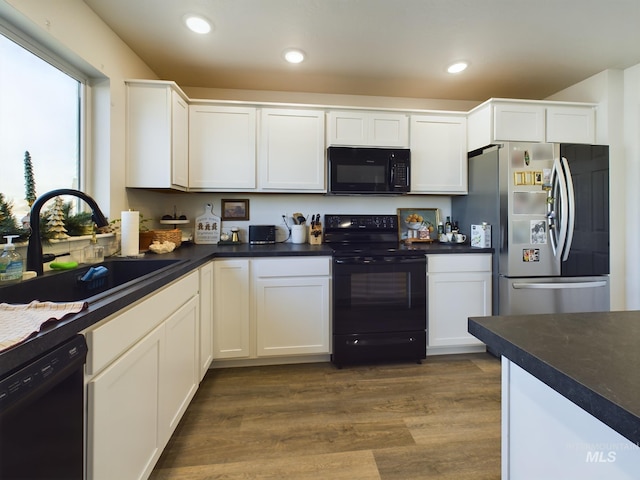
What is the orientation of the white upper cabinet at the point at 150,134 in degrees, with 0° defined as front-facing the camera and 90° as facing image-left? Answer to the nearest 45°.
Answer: approximately 315°

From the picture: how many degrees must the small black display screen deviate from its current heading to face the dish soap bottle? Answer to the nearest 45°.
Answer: approximately 45° to its right

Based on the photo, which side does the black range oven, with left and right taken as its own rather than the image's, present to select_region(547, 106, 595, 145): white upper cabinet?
left

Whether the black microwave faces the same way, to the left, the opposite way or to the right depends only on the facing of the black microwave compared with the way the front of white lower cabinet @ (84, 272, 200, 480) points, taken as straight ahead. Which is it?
to the right

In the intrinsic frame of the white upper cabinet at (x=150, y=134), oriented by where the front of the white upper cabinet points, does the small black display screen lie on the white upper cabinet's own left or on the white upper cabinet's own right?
on the white upper cabinet's own left

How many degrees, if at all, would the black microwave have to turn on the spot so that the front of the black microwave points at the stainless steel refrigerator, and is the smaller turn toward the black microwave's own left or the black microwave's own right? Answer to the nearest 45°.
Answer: approximately 90° to the black microwave's own left
